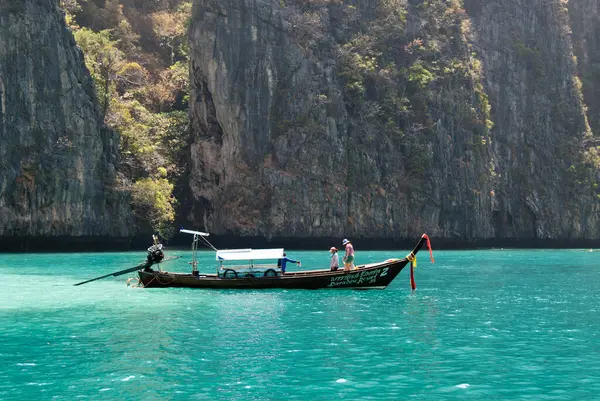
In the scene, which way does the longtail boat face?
to the viewer's right

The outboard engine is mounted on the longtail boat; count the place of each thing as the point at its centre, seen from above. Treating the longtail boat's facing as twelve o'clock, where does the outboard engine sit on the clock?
The outboard engine is roughly at 6 o'clock from the longtail boat.
